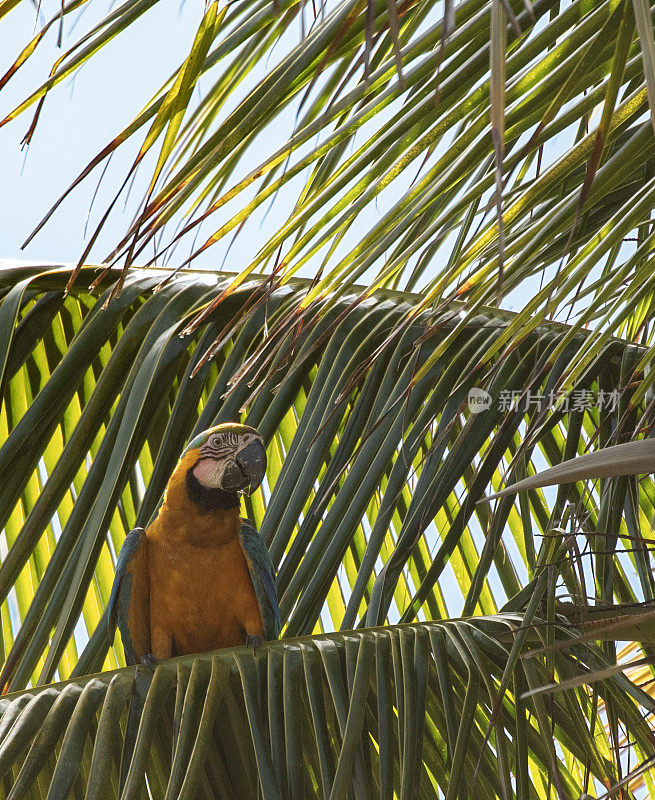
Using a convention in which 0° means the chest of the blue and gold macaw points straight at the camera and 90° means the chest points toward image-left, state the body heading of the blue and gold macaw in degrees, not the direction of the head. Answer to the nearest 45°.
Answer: approximately 0°
